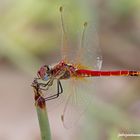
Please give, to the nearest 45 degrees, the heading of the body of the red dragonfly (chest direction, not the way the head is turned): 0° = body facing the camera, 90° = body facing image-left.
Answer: approximately 90°
